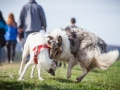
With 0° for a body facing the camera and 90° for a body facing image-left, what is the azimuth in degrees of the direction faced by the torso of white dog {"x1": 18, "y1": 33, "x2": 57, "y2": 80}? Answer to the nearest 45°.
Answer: approximately 315°

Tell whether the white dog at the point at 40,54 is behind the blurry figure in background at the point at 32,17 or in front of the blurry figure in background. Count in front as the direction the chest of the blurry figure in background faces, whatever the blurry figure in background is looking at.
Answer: behind

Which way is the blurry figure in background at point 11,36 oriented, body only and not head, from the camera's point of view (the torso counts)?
away from the camera

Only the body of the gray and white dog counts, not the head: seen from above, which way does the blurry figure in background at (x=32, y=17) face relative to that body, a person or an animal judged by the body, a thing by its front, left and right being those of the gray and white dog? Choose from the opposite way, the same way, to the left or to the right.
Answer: to the right

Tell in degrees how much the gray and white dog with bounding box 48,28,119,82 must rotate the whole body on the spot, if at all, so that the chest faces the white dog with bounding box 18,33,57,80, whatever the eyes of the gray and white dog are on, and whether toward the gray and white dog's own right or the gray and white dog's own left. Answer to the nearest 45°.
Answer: approximately 45° to the gray and white dog's own left

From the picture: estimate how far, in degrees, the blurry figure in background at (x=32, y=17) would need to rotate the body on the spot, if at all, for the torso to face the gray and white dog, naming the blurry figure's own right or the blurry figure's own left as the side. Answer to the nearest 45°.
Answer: approximately 180°

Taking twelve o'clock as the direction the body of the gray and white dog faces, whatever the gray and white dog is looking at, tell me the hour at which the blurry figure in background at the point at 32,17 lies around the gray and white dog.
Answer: The blurry figure in background is roughly at 2 o'clock from the gray and white dog.

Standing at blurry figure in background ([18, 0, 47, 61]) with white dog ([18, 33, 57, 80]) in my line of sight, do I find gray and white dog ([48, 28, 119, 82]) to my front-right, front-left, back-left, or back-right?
front-left

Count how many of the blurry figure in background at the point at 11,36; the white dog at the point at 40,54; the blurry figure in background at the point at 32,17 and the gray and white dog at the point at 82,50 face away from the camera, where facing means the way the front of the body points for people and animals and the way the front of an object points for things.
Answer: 2

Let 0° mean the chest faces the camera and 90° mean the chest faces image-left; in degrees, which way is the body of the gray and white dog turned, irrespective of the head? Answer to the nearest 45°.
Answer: approximately 90°

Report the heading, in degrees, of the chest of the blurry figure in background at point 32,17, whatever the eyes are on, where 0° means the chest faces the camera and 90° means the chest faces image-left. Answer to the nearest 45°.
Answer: approximately 180°
